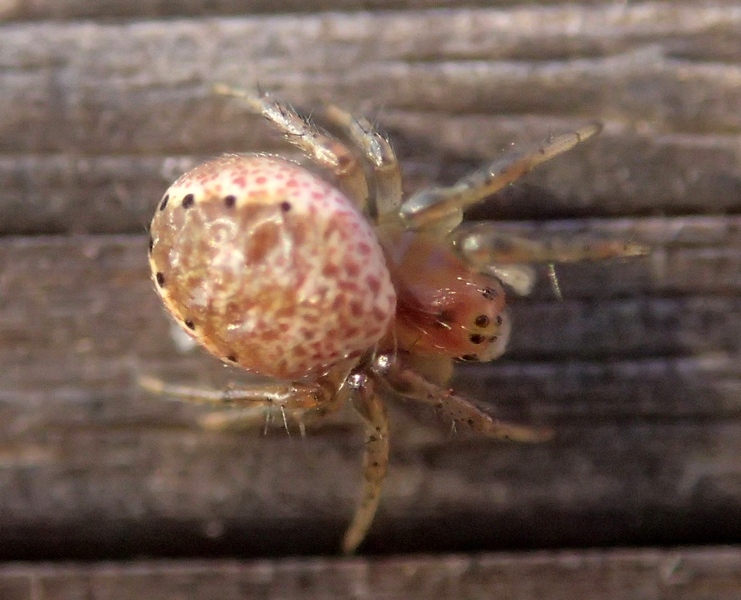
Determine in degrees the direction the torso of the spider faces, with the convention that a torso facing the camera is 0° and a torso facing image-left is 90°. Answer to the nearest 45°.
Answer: approximately 270°
